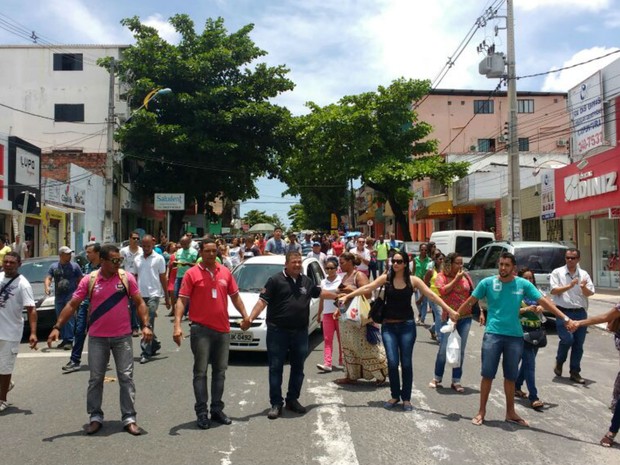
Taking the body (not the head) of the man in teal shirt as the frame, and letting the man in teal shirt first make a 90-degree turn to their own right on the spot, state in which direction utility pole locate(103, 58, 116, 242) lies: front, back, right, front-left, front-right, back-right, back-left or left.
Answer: front-right

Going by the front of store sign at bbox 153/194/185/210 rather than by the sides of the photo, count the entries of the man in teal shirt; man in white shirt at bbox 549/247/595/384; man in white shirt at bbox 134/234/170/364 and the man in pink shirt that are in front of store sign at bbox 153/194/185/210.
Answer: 4

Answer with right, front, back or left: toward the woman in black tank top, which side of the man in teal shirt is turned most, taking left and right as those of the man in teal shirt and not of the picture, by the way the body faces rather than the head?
right

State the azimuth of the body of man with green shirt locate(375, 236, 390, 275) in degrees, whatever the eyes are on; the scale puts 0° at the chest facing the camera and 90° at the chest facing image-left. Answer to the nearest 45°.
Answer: approximately 0°

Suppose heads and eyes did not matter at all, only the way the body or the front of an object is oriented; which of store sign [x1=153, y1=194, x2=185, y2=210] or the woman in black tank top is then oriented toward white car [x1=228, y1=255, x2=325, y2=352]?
the store sign

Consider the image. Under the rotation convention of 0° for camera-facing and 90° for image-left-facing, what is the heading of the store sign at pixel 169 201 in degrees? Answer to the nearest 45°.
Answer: approximately 0°

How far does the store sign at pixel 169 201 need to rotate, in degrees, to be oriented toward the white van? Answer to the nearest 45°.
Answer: approximately 45° to its left

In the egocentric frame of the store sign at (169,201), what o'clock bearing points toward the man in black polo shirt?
The man in black polo shirt is roughly at 12 o'clock from the store sign.

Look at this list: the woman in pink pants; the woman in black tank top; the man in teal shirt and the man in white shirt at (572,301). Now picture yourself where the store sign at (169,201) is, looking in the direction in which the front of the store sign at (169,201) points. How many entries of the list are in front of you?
4

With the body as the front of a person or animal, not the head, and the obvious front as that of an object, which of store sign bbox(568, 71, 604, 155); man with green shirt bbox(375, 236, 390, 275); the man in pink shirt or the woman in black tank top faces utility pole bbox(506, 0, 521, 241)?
the store sign
